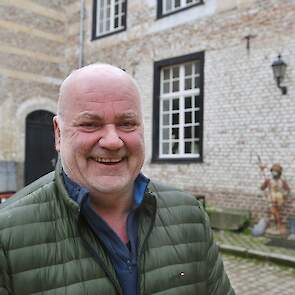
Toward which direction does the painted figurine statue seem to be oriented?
toward the camera

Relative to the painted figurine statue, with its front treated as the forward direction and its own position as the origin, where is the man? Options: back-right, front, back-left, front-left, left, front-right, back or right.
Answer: front

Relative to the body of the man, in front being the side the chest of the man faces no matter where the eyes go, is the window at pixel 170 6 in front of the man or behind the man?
behind

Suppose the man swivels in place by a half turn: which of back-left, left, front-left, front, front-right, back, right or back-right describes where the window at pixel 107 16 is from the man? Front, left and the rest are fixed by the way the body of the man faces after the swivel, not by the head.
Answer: front

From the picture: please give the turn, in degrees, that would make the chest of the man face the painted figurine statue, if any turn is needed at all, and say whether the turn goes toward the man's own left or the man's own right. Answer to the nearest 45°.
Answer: approximately 135° to the man's own left

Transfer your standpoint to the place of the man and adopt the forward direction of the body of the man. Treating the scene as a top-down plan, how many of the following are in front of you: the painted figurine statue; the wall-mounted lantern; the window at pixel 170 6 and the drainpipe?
0

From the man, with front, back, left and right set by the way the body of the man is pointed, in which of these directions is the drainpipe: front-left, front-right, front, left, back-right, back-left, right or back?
back

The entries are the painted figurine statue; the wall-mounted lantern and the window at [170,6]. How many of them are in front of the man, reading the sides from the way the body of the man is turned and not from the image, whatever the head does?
0

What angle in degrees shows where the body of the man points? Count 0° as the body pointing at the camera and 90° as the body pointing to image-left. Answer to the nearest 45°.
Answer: approximately 0°

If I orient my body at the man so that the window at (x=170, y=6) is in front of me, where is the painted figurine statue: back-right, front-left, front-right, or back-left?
front-right

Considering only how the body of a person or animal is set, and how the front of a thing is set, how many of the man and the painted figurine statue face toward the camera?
2
